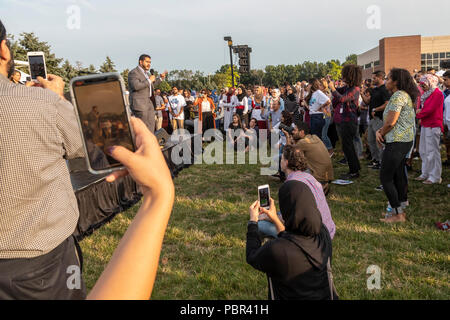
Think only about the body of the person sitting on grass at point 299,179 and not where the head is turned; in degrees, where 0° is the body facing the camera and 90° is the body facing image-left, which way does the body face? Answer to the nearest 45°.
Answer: approximately 135°

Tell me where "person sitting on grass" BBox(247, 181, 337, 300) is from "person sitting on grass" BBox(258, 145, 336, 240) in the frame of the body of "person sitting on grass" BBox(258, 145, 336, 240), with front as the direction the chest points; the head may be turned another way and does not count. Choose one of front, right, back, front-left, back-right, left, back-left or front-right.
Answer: back-left

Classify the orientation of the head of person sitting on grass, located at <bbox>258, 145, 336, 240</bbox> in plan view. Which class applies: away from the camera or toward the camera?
away from the camera

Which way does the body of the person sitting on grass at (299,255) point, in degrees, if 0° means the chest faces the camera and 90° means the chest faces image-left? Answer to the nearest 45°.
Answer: approximately 135°

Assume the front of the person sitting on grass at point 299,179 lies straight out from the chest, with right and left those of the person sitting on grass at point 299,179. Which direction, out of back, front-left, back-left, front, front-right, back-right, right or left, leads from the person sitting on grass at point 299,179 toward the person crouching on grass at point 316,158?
front-right

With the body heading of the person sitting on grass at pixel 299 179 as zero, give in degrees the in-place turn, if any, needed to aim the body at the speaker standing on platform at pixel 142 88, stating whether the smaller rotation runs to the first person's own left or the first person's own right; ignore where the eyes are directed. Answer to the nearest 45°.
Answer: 0° — they already face them

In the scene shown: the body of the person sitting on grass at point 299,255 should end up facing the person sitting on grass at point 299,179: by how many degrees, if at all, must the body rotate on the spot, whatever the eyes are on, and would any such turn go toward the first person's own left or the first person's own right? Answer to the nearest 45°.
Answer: approximately 45° to the first person's own right

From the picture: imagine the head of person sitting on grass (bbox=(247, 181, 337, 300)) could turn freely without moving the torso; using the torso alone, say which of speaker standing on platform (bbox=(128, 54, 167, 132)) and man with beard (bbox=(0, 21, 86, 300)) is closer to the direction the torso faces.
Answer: the speaker standing on platform

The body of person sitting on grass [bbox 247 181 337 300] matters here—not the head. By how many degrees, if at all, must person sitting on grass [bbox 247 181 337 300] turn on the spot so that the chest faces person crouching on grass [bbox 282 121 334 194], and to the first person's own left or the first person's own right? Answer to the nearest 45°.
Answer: approximately 45° to the first person's own right

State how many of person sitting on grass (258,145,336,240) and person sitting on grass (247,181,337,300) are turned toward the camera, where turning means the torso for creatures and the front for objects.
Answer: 0

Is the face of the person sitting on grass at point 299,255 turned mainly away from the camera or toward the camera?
away from the camera
